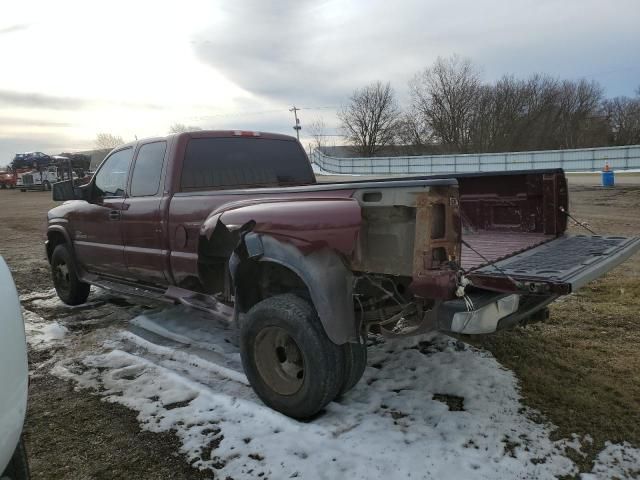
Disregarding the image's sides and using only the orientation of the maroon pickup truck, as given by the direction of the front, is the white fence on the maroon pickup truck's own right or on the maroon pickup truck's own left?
on the maroon pickup truck's own right

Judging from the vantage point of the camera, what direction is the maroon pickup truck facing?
facing away from the viewer and to the left of the viewer

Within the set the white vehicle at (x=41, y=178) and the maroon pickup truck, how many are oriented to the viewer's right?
0

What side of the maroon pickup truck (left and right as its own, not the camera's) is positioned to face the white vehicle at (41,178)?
front

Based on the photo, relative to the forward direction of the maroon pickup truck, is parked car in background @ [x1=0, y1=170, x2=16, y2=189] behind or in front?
in front

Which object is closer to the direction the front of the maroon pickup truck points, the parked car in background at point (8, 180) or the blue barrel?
the parked car in background

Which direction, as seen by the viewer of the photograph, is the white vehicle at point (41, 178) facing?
facing the viewer and to the left of the viewer
